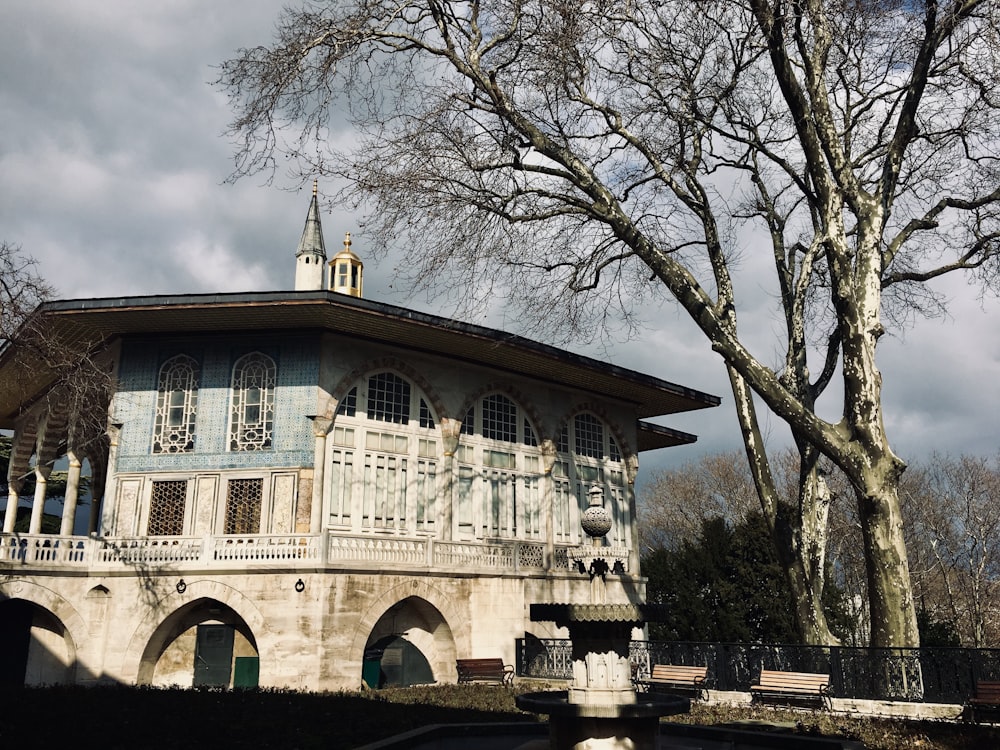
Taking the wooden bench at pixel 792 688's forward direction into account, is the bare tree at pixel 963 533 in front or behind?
behind

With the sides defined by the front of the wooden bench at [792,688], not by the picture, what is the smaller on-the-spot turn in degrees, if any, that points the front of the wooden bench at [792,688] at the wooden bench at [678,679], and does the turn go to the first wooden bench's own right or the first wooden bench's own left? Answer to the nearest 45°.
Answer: approximately 90° to the first wooden bench's own right

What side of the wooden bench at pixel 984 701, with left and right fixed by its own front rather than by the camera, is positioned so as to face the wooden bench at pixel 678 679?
right

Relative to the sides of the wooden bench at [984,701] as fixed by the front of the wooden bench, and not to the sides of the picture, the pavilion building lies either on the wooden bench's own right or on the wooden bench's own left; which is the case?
on the wooden bench's own right

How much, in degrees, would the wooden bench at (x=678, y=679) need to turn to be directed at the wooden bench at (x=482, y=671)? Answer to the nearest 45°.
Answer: approximately 90° to its right

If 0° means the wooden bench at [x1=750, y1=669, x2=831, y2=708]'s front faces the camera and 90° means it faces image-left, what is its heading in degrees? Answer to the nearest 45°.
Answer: approximately 45°

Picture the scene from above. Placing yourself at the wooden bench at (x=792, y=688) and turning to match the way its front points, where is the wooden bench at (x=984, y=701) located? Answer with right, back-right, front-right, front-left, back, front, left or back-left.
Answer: left

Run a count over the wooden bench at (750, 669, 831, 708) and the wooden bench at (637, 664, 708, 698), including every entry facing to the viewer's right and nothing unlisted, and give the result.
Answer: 0

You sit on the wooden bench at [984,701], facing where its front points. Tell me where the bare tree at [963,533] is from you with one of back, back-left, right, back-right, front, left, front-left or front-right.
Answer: back-right

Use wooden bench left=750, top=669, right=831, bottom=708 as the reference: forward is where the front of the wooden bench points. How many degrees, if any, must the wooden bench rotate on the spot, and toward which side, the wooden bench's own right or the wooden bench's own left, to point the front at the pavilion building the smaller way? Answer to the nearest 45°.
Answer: approximately 45° to the wooden bench's own right

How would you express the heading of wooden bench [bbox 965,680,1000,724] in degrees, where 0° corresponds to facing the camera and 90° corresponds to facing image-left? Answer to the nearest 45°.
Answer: approximately 45°

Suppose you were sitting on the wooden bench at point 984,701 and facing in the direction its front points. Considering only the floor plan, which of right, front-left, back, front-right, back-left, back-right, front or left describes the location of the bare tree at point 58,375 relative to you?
front-right
